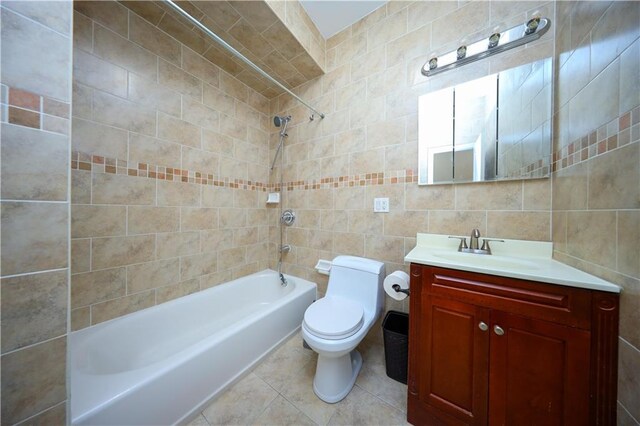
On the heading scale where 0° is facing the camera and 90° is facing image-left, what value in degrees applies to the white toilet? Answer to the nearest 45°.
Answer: approximately 45°

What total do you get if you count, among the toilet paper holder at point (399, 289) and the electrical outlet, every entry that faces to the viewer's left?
1

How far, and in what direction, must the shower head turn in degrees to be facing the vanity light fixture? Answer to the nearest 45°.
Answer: approximately 90° to its left

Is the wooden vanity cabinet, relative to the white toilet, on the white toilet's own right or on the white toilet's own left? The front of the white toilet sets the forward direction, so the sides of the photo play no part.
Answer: on the white toilet's own left

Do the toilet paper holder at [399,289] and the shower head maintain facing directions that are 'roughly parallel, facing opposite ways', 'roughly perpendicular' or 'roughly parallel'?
roughly perpendicular

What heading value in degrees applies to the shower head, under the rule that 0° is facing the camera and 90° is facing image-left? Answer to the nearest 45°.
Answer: approximately 45°

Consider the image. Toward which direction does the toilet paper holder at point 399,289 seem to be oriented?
to the viewer's left

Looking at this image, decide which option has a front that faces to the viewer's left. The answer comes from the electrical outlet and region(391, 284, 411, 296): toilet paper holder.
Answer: the toilet paper holder
